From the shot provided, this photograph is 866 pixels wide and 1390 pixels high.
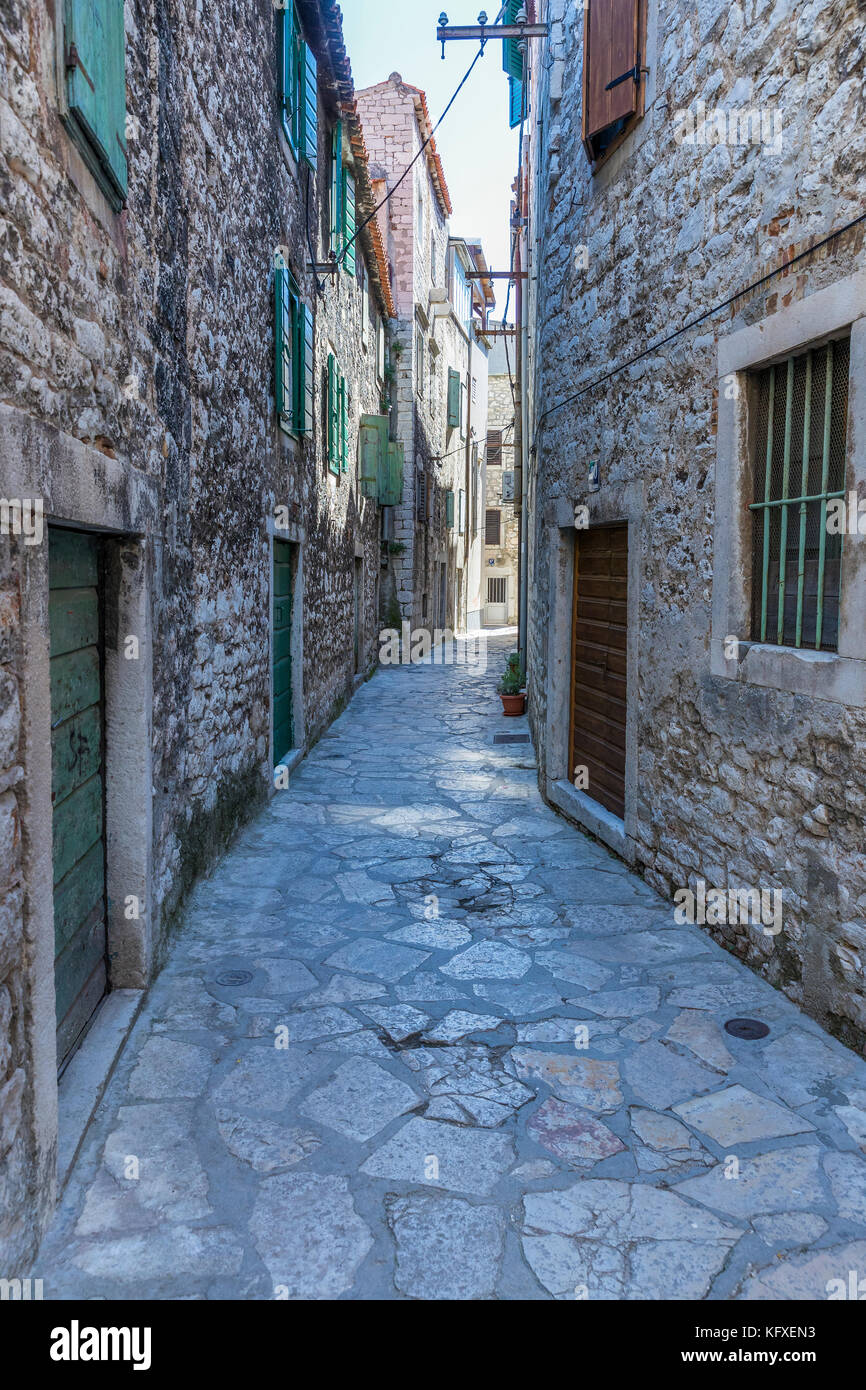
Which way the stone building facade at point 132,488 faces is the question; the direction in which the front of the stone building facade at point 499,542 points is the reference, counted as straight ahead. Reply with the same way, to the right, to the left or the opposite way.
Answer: to the left

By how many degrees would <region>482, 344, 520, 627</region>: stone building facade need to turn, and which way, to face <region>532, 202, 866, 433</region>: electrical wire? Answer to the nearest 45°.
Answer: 0° — it already faces it

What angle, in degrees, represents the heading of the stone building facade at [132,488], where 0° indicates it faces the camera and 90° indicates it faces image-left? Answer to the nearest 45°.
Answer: approximately 270°

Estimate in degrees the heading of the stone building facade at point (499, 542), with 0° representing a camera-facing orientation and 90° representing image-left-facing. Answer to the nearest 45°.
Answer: approximately 0°

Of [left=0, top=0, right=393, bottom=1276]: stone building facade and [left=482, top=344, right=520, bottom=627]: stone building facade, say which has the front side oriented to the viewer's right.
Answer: [left=0, top=0, right=393, bottom=1276]: stone building facade

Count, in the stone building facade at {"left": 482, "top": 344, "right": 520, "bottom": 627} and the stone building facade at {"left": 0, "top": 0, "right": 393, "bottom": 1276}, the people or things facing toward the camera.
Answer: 1

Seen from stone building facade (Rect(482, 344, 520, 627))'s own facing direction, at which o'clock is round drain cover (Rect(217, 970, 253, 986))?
The round drain cover is roughly at 12 o'clock from the stone building facade.

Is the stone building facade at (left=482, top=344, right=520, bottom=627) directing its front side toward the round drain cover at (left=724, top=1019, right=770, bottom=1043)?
yes

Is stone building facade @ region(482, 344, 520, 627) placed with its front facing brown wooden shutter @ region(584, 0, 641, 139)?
yes

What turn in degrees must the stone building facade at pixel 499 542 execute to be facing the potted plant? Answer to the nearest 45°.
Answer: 0° — it already faces it
